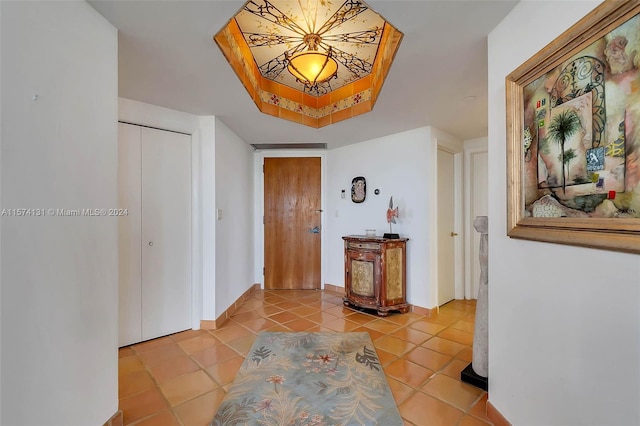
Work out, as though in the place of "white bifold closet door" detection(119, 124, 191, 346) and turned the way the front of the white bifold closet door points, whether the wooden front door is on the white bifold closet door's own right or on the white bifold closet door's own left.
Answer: on the white bifold closet door's own left

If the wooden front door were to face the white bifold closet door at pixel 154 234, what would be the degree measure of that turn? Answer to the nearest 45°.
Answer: approximately 45° to its right

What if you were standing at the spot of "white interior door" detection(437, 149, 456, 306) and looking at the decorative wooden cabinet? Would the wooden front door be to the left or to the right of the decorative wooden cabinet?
right

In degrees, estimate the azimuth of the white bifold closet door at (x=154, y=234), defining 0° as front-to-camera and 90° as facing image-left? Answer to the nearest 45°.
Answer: approximately 315°

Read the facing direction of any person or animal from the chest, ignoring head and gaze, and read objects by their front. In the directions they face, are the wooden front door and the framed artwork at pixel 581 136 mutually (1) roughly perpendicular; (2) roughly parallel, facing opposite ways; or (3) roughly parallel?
roughly perpendicular

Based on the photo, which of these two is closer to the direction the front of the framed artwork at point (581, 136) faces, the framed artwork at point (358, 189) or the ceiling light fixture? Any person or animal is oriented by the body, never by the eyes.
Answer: the ceiling light fixture

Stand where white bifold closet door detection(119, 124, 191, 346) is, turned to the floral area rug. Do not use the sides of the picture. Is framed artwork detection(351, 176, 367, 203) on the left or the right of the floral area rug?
left

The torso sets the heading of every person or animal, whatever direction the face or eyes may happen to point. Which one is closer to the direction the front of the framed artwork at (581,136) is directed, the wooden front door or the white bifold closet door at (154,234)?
the white bifold closet door

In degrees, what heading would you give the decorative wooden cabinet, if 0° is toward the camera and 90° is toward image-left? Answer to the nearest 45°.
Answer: approximately 45°

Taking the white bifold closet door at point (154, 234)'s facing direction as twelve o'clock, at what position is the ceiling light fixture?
The ceiling light fixture is roughly at 12 o'clock from the white bifold closet door.

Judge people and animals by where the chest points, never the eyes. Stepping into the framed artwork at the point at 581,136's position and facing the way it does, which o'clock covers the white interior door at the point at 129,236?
The white interior door is roughly at 1 o'clock from the framed artwork.
